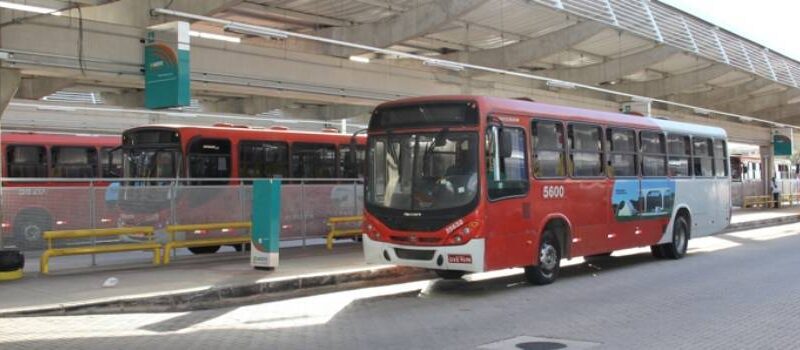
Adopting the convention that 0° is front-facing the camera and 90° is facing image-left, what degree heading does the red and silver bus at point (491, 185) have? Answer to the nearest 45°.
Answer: approximately 45°

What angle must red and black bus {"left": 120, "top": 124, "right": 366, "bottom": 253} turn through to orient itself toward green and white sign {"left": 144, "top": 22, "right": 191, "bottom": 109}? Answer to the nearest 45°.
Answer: approximately 45° to its left

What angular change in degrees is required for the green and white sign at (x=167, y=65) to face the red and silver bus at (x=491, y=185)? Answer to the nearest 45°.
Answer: approximately 90° to its left

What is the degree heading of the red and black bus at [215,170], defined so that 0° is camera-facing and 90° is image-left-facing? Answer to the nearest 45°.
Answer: approximately 45°

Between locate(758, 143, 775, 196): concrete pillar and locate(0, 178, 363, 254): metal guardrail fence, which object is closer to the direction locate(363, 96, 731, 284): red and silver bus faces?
the metal guardrail fence

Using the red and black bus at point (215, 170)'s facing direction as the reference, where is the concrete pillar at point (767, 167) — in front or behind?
behind

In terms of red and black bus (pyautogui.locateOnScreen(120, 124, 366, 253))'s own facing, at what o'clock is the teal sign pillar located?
The teal sign pillar is roughly at 10 o'clock from the red and black bus.
